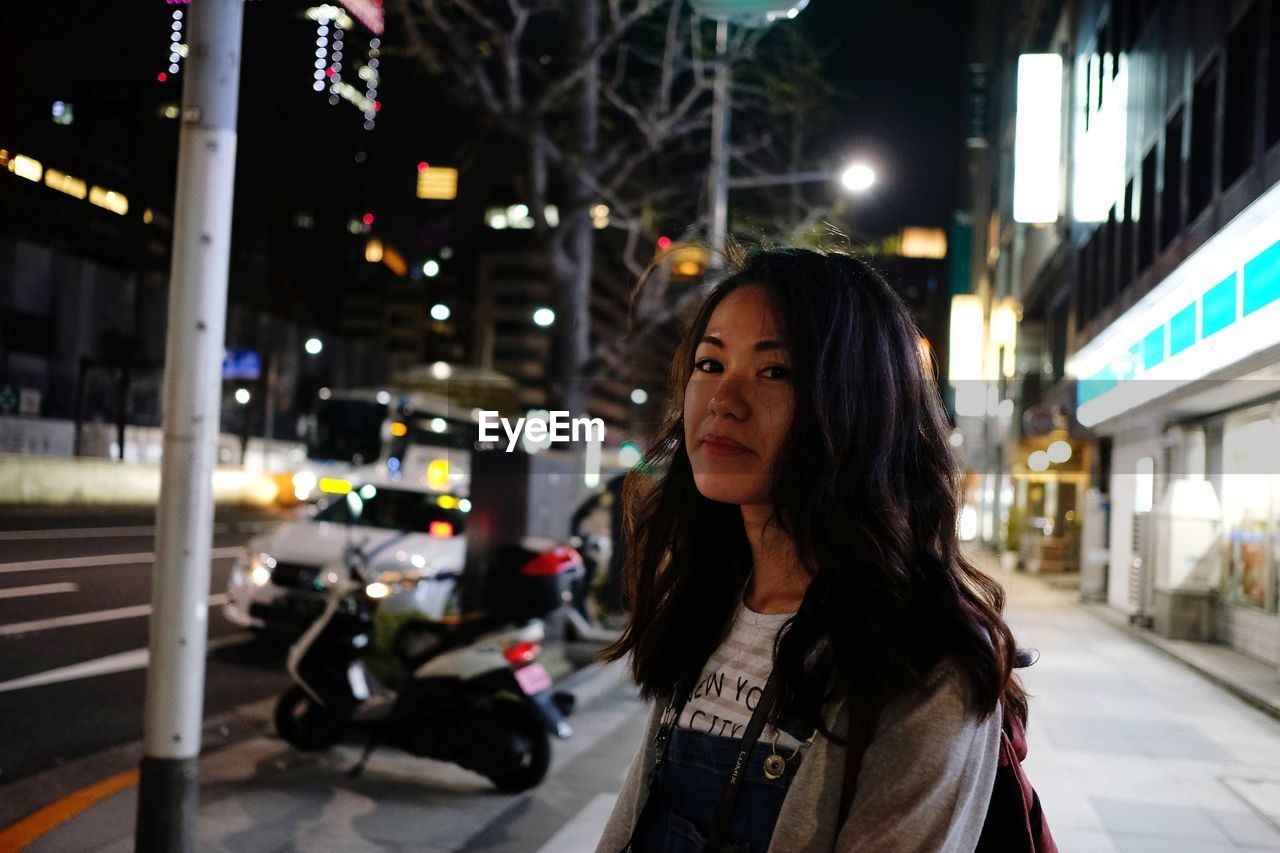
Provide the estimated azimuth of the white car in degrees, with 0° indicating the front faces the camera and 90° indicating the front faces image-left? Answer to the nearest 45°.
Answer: approximately 45°

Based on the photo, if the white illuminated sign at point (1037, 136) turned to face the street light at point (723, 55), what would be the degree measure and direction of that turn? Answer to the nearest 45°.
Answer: approximately 45° to its right

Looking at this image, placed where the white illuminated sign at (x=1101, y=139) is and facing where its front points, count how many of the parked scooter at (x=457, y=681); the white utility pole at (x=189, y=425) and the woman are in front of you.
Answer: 3

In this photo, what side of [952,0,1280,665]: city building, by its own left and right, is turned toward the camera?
left

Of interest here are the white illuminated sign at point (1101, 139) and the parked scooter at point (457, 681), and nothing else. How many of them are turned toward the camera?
1

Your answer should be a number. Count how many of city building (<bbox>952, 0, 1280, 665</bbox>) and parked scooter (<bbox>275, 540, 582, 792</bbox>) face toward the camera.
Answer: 0

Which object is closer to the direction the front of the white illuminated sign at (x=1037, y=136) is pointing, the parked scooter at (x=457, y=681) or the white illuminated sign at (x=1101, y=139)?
the parked scooter

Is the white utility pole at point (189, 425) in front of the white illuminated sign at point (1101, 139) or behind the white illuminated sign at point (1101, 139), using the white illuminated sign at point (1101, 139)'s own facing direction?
in front

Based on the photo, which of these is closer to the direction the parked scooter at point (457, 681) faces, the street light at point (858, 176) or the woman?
the street light

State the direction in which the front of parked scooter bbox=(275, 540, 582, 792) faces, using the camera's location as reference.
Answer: facing away from the viewer and to the left of the viewer

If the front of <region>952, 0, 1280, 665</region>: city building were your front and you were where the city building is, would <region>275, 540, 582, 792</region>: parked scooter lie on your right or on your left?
on your left

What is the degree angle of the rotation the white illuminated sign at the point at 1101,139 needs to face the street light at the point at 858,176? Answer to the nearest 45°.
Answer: approximately 45° to its right
